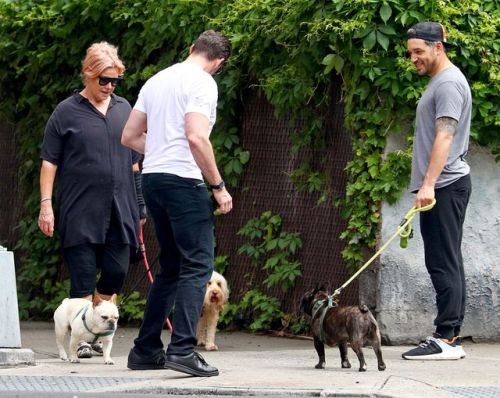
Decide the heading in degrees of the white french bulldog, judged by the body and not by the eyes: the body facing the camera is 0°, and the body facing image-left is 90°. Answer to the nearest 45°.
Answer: approximately 315°

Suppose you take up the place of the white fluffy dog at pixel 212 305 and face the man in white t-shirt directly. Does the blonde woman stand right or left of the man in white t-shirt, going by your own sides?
right

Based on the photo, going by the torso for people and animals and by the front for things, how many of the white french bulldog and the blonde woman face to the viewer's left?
0

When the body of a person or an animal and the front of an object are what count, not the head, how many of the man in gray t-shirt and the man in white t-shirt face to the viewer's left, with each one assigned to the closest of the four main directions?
1

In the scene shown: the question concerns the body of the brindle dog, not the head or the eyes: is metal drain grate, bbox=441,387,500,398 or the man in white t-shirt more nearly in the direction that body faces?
the man in white t-shirt

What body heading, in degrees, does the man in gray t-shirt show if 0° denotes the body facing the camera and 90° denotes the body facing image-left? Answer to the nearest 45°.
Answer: approximately 90°

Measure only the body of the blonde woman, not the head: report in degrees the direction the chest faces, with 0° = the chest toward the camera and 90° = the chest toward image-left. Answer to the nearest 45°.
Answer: approximately 315°

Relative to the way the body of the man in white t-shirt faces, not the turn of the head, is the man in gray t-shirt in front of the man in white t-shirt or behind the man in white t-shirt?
in front

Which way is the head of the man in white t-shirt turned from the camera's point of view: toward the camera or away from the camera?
away from the camera

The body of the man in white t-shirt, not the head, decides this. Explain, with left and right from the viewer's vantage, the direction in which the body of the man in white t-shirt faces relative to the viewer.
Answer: facing away from the viewer and to the right of the viewer

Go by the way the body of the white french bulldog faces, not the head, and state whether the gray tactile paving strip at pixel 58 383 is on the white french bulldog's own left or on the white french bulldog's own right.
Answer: on the white french bulldog's own right
